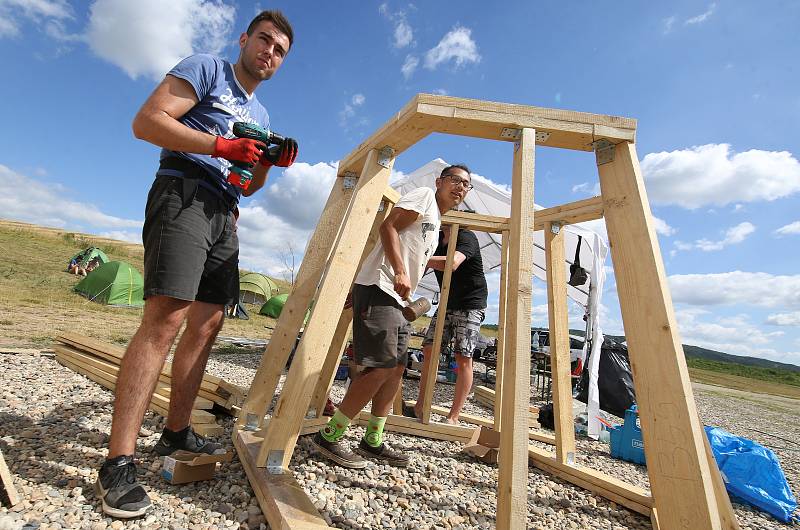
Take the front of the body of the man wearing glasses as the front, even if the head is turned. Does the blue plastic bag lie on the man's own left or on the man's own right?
on the man's own left

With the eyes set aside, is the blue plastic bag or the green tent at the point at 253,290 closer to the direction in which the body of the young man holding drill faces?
the blue plastic bag

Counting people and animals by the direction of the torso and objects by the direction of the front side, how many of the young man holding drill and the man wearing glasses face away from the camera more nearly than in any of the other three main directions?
0

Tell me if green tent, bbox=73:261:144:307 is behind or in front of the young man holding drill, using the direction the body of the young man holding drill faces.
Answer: behind

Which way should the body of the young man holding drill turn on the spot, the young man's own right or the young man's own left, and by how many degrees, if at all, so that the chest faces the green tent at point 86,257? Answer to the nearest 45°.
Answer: approximately 135° to the young man's own left

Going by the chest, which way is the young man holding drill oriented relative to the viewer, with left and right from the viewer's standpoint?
facing the viewer and to the right of the viewer

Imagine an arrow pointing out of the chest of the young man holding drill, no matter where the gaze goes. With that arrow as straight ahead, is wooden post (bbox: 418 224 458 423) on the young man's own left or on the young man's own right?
on the young man's own left
